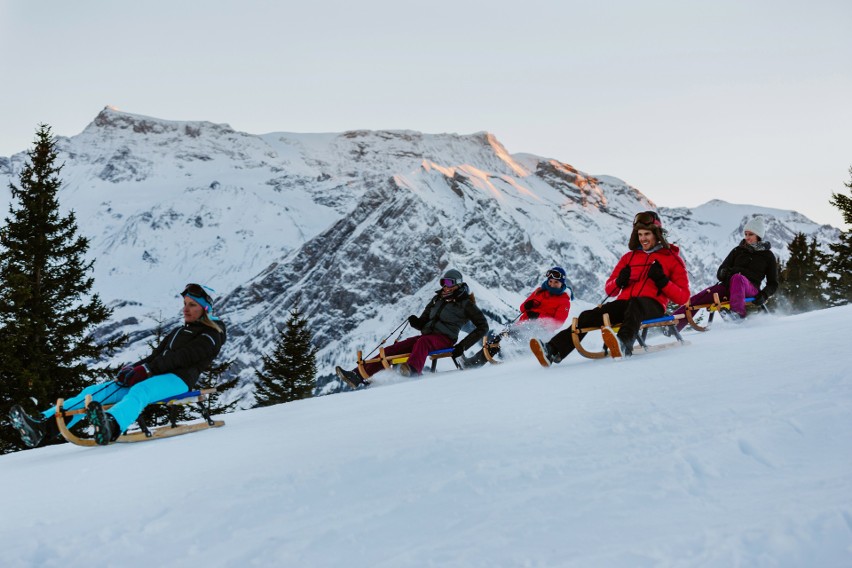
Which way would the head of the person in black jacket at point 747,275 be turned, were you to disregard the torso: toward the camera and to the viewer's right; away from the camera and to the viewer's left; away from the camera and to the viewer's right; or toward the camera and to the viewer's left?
toward the camera and to the viewer's left

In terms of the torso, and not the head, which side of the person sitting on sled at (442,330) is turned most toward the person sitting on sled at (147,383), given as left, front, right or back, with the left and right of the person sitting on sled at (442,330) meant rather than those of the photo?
front

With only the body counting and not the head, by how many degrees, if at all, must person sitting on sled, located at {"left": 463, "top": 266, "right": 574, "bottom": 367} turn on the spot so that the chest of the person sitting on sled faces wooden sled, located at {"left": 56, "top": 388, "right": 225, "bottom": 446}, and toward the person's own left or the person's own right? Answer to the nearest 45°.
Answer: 0° — they already face it

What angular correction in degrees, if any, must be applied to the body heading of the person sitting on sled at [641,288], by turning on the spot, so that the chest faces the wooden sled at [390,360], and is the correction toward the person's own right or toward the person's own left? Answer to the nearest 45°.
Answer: approximately 90° to the person's own right

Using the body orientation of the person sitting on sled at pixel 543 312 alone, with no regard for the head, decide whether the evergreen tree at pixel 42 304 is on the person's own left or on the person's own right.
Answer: on the person's own right

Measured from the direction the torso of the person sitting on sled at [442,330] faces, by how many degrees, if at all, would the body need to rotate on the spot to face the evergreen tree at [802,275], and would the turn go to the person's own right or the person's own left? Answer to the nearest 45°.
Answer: approximately 180°

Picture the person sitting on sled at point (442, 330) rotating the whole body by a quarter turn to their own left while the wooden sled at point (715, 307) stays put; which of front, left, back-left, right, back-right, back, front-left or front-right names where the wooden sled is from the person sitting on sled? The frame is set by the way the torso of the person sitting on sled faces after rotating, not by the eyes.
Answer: front-left

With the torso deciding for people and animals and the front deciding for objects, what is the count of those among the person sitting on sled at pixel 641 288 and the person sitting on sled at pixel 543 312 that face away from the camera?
0

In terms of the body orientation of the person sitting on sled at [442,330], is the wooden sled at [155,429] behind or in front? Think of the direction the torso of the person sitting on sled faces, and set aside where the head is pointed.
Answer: in front

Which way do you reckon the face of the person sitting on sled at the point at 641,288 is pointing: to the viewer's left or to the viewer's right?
to the viewer's left

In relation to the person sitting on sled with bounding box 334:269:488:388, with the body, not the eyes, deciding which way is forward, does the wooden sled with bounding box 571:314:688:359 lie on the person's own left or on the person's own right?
on the person's own left

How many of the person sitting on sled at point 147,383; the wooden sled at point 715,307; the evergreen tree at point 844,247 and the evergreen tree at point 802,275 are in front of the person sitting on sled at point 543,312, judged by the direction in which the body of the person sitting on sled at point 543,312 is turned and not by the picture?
1

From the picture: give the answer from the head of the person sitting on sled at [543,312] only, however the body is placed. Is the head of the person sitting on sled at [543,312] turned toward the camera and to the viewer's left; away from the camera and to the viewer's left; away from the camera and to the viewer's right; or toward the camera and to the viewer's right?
toward the camera and to the viewer's left

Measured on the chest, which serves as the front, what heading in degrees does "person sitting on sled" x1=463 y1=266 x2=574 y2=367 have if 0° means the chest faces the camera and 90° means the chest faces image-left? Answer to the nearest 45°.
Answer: approximately 45°

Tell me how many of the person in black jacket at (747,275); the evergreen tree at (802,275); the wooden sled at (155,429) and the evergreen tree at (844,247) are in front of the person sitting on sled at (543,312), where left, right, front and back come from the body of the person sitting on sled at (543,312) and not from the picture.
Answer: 1
